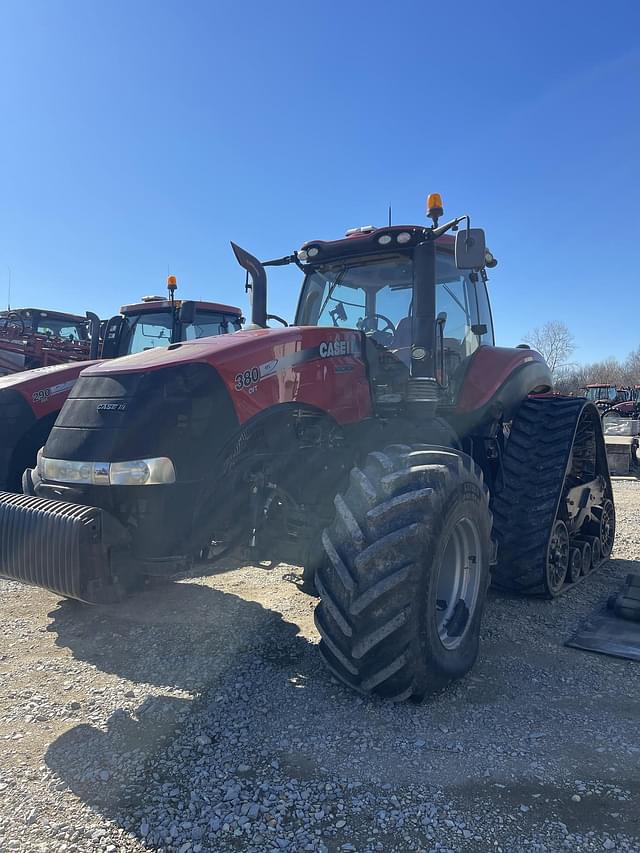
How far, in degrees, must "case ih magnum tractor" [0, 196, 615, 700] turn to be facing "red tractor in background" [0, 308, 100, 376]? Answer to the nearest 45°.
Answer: approximately 90° to its right

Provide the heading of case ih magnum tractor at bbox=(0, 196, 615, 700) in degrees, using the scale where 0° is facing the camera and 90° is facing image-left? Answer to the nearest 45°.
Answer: approximately 45°
